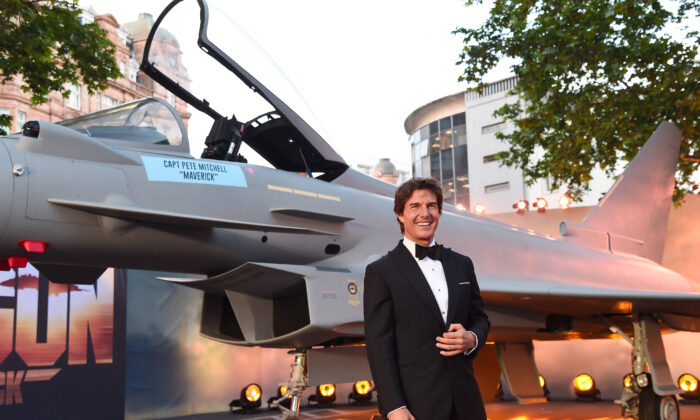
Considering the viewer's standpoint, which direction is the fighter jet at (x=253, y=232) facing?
facing the viewer and to the left of the viewer

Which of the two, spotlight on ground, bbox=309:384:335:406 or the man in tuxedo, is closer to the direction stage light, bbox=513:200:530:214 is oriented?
the man in tuxedo

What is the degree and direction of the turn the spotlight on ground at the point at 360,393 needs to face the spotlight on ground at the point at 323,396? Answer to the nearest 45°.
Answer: approximately 45° to its right

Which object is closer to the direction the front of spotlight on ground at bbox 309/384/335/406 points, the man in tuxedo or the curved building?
the man in tuxedo

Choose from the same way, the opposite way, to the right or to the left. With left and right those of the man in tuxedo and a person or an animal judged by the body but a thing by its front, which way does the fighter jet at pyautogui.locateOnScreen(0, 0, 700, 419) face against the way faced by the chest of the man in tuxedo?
to the right

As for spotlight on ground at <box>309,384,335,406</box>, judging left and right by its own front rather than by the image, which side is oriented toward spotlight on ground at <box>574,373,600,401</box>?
left

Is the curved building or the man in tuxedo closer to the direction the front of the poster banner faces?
the man in tuxedo

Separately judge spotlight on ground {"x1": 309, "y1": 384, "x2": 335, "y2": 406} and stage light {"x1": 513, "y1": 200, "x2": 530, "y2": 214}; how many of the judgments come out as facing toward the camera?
2

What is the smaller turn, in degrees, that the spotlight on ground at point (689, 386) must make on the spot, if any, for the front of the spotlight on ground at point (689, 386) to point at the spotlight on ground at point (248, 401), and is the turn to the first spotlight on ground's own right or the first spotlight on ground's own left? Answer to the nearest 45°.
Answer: approximately 45° to the first spotlight on ground's own right
